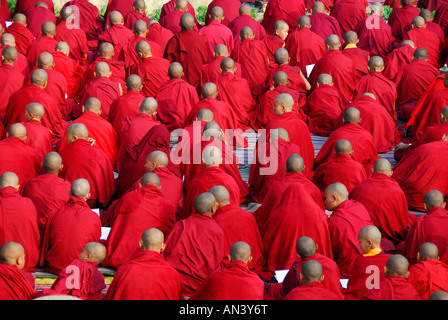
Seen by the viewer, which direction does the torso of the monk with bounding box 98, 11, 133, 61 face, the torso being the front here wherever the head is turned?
away from the camera

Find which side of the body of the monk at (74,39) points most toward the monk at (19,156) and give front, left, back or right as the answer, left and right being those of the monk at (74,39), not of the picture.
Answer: back

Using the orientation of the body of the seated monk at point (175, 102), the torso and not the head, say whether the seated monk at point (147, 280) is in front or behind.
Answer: behind

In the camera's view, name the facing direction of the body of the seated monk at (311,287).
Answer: away from the camera

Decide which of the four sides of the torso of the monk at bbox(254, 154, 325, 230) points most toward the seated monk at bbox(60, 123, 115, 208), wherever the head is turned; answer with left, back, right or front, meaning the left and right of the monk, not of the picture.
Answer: left

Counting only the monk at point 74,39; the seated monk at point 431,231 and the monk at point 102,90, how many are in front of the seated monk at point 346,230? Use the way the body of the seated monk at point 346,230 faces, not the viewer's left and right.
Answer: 2

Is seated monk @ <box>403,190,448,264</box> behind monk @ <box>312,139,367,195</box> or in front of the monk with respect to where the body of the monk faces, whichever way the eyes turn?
behind

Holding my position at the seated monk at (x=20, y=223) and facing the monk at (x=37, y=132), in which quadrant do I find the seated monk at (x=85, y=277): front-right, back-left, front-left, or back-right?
back-right

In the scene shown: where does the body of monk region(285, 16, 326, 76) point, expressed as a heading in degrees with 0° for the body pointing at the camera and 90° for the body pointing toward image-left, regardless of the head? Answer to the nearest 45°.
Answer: approximately 180°

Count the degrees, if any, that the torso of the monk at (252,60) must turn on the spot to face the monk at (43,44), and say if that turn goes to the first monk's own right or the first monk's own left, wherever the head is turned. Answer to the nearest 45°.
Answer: approximately 90° to the first monk's own left

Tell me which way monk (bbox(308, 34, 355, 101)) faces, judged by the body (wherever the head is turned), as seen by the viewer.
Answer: away from the camera

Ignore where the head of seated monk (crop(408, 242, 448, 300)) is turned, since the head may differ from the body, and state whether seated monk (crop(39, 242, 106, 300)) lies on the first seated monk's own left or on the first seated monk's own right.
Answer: on the first seated monk's own left

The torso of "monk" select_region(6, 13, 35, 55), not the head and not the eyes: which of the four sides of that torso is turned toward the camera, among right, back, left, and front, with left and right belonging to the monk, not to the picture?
back

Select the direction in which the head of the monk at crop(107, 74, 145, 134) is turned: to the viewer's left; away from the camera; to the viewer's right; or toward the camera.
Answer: away from the camera

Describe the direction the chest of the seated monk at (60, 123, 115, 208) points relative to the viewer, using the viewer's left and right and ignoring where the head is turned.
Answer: facing away from the viewer and to the left of the viewer

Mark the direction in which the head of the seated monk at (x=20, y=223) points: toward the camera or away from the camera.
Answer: away from the camera

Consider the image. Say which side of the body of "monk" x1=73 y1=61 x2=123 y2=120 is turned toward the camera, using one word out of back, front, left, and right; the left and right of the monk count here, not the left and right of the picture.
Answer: back
